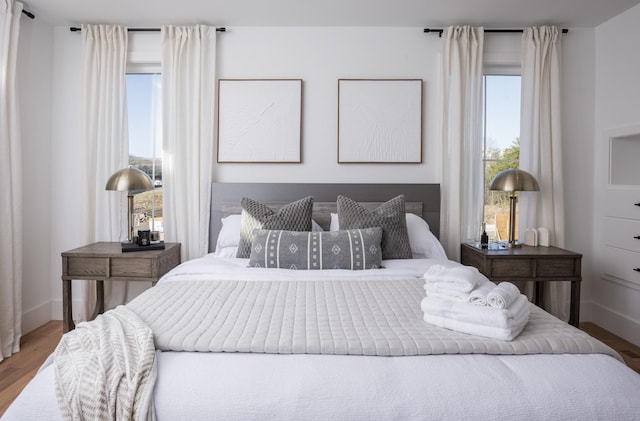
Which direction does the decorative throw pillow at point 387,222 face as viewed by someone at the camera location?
facing the viewer

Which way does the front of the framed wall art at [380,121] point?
toward the camera

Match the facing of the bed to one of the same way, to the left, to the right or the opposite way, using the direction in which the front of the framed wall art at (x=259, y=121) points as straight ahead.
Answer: the same way

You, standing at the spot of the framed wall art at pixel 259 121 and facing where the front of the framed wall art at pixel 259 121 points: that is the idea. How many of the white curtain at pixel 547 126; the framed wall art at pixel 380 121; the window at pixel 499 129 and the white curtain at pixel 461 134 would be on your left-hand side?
4

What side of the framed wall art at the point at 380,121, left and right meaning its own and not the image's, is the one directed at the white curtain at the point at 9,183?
right

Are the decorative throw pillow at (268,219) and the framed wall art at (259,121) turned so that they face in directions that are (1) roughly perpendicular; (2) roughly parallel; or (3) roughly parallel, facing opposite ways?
roughly parallel

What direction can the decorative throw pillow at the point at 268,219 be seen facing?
toward the camera

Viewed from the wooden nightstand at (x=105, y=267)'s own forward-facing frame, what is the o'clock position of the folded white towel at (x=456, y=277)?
The folded white towel is roughly at 11 o'clock from the wooden nightstand.

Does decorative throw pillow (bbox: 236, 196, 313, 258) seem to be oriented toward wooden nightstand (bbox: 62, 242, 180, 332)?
no

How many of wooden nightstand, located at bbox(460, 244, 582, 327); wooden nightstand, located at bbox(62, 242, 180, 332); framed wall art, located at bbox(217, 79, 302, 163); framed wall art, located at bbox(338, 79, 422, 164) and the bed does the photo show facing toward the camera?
5

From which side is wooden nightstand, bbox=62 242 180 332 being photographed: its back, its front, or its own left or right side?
front

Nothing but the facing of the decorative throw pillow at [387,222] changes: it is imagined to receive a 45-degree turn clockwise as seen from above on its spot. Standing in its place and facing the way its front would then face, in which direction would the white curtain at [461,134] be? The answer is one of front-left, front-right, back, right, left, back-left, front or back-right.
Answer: back

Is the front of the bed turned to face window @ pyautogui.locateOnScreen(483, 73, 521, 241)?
no
